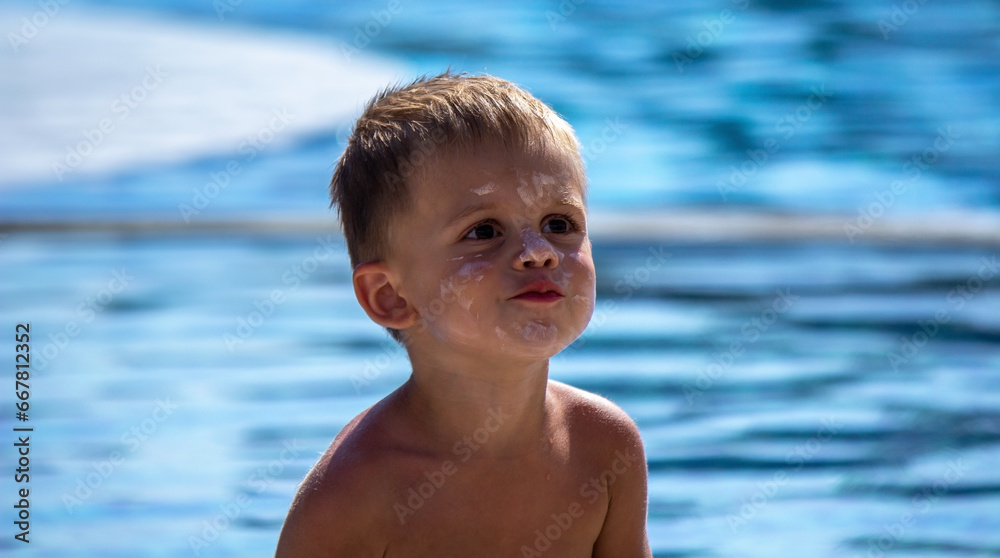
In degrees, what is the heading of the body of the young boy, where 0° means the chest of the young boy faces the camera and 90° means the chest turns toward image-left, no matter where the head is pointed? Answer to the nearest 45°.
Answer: approximately 315°
